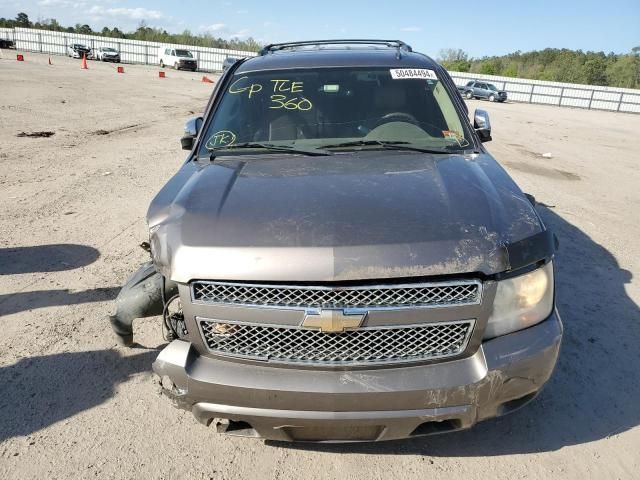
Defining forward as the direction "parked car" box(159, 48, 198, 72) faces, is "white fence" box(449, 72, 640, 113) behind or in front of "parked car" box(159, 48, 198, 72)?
in front

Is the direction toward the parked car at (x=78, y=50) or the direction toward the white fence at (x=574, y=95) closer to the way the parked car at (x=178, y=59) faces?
the white fence

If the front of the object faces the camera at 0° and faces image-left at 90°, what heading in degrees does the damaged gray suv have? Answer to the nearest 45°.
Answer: approximately 0°

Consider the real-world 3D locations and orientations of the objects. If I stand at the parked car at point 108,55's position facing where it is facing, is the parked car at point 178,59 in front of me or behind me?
in front

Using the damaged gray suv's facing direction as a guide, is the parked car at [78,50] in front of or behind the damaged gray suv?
behind

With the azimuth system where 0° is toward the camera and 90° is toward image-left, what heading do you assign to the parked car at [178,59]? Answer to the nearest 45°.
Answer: approximately 315°

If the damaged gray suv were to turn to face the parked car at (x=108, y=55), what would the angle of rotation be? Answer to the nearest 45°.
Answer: approximately 135° to its right

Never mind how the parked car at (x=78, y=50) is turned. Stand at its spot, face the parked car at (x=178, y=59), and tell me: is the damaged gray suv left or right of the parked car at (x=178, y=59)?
right
